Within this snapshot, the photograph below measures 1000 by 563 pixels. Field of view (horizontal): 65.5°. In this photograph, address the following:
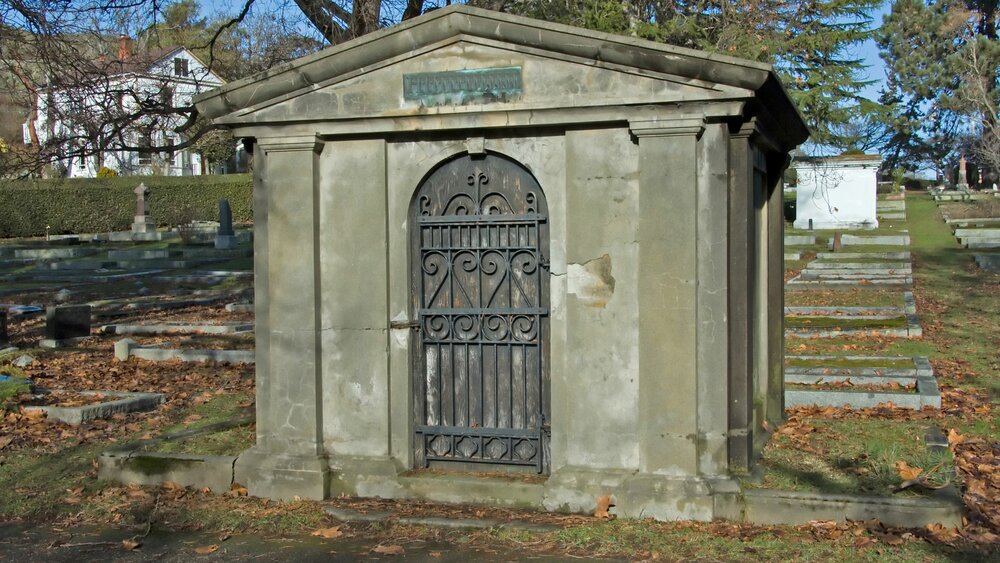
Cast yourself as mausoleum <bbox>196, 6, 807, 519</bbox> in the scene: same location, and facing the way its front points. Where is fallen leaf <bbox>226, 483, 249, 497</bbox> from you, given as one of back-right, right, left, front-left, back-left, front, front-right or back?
right

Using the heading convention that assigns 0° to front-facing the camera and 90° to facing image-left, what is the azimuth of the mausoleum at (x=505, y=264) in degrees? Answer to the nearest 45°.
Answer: approximately 0°

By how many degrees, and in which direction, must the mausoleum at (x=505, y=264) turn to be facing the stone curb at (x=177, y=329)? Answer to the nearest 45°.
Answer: approximately 135° to its right

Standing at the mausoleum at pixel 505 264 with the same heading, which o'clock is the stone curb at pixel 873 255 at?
The stone curb is roughly at 7 o'clock from the mausoleum.

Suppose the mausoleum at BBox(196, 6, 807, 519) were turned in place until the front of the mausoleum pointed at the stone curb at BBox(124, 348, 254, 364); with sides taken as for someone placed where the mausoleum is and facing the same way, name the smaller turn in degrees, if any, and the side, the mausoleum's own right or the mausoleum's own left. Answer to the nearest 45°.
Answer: approximately 135° to the mausoleum's own right

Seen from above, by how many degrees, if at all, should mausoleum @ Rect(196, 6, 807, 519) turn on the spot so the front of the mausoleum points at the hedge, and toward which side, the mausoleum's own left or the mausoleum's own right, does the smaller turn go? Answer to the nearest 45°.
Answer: approximately 135° to the mausoleum's own right

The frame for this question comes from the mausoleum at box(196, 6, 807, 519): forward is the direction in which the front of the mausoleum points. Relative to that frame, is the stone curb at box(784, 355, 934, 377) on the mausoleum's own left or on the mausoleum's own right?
on the mausoleum's own left

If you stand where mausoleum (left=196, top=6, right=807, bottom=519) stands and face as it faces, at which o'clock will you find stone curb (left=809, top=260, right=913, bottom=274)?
The stone curb is roughly at 7 o'clock from the mausoleum.

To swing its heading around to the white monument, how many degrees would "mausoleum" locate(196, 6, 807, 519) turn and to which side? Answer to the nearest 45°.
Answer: approximately 135° to its left

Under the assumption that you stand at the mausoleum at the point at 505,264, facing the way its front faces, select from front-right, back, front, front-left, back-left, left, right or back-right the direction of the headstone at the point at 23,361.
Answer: back-right

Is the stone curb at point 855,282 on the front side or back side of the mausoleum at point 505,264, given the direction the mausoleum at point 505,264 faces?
on the back side

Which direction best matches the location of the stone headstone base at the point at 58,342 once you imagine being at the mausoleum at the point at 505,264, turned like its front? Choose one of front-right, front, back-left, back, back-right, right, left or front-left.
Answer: back-right

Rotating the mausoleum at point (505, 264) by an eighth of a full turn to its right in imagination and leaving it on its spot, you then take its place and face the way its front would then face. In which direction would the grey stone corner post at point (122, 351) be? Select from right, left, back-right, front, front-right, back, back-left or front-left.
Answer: right
